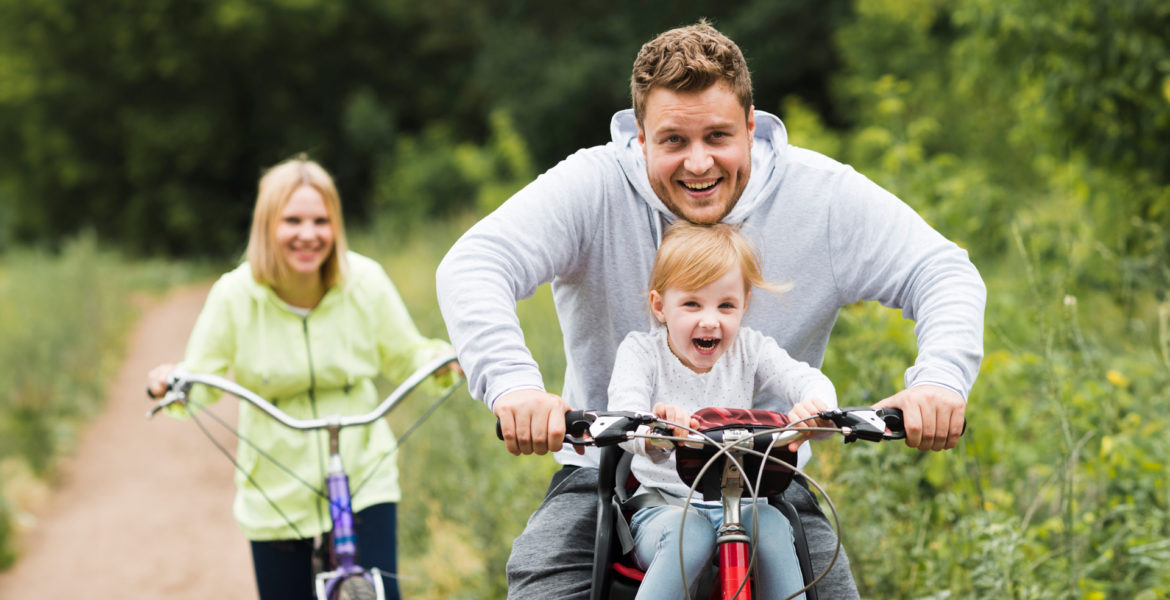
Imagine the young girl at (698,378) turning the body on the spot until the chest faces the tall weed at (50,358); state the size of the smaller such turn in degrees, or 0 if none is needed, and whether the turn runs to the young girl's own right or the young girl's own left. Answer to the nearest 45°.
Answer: approximately 135° to the young girl's own right

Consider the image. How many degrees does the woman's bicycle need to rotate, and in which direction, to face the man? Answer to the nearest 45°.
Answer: approximately 45° to its left

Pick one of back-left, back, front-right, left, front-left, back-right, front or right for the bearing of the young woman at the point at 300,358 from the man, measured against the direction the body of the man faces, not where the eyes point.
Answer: back-right

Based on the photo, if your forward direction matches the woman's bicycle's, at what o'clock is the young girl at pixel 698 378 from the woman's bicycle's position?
The young girl is roughly at 11 o'clock from the woman's bicycle.

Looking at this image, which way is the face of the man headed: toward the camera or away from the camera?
toward the camera

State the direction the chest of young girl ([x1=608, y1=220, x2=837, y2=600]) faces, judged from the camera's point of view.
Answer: toward the camera

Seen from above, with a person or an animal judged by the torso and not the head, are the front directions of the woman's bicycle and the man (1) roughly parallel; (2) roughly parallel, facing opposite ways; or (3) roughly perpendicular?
roughly parallel

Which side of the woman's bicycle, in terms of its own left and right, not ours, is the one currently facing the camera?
front

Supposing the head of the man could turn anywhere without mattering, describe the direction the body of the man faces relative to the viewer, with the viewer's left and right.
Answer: facing the viewer

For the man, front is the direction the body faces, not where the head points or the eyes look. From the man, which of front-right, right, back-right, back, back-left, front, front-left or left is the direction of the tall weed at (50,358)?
back-right

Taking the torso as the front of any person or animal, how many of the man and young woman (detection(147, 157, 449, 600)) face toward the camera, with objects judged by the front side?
2

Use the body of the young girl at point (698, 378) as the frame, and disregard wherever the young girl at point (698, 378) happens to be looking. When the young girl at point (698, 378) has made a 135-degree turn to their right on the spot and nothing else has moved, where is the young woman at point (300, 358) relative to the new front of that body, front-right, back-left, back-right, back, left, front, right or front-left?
front

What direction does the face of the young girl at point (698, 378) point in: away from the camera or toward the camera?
toward the camera
